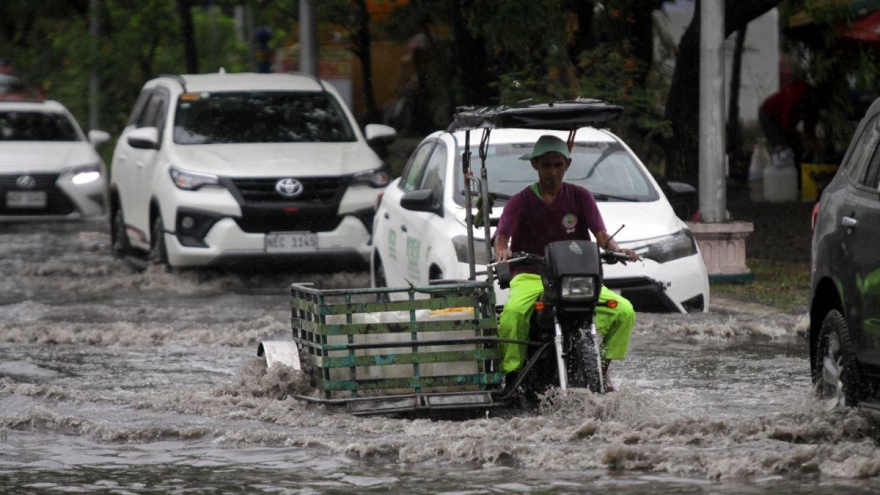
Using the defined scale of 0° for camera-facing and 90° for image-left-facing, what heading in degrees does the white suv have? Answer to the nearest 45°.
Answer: approximately 0°

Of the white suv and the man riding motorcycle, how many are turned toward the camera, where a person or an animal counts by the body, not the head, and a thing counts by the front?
2

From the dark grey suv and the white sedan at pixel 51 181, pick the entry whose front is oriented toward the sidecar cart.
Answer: the white sedan

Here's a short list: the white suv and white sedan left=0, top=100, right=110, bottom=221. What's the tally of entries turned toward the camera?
2

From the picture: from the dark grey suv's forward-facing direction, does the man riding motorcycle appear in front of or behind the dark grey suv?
behind

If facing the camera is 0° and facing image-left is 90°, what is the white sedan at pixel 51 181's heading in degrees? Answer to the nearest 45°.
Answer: approximately 0°
